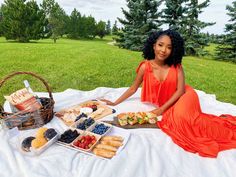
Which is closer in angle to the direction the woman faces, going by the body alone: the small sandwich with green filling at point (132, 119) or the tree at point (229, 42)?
the small sandwich with green filling

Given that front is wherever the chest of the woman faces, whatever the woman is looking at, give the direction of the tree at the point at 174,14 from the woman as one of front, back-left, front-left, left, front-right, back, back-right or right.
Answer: back

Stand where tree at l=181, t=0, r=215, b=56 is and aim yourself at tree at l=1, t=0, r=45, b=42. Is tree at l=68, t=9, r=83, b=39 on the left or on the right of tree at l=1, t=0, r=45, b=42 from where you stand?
right

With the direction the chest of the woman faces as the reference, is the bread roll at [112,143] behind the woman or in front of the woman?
in front

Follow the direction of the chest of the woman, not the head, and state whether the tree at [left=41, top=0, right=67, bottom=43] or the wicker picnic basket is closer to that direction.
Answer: the wicker picnic basket

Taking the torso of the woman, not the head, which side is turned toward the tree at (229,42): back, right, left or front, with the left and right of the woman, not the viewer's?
back

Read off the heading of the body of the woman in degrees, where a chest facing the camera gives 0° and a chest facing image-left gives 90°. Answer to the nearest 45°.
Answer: approximately 0°

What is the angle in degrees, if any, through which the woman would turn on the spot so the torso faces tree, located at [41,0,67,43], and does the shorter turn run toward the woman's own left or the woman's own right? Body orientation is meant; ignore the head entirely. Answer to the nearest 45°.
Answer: approximately 135° to the woman's own right

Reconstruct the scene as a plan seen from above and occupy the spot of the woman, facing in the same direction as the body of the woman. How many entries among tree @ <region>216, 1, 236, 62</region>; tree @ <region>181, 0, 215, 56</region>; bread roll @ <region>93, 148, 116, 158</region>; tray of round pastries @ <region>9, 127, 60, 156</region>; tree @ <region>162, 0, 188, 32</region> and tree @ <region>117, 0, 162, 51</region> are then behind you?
4

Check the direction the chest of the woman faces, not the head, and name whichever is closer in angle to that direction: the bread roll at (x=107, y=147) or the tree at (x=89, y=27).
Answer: the bread roll

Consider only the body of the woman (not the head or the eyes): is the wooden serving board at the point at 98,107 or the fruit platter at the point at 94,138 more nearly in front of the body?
the fruit platter

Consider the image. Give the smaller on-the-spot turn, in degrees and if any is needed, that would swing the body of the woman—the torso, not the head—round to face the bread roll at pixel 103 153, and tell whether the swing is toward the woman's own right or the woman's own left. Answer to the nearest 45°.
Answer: approximately 45° to the woman's own right

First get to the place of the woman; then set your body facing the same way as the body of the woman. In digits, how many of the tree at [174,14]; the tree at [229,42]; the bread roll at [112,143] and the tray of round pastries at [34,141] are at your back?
2

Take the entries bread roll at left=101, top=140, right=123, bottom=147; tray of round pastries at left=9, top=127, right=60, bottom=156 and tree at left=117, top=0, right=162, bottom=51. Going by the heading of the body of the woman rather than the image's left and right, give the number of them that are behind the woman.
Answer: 1

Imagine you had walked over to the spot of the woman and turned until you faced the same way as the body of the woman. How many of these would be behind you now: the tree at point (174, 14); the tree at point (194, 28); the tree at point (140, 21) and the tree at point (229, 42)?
4

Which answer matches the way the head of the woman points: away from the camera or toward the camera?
toward the camera

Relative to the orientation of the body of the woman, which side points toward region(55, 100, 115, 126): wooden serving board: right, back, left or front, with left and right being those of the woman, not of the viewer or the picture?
right

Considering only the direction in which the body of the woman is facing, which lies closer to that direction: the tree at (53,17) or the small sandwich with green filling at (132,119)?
the small sandwich with green filling

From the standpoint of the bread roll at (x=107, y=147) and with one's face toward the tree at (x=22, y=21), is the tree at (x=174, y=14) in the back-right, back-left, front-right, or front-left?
front-right
